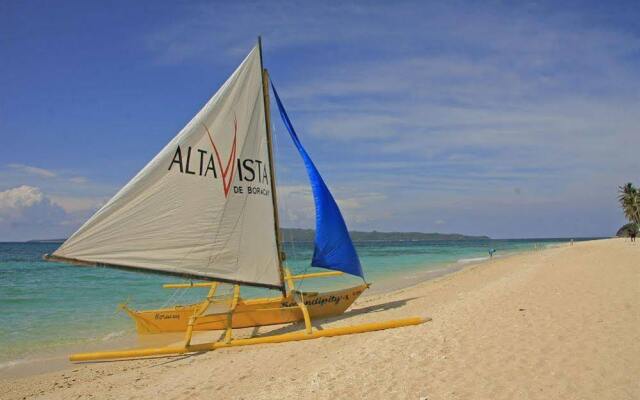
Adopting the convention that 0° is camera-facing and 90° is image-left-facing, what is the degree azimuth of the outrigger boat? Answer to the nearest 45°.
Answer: approximately 270°
